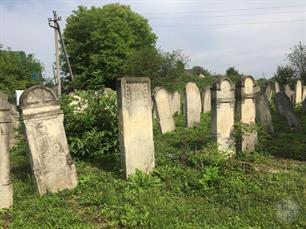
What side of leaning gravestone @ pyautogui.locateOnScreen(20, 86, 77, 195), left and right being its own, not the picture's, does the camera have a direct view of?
front

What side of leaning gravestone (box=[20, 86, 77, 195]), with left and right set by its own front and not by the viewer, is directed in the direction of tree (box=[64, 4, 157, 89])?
back

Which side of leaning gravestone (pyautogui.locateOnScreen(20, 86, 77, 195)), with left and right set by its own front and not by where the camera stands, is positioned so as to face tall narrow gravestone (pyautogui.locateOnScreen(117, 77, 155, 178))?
left

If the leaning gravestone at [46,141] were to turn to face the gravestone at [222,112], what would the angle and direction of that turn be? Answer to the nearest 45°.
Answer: approximately 90° to its left

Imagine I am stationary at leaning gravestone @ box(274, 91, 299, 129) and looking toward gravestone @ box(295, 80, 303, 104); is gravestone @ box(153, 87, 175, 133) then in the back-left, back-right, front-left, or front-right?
back-left

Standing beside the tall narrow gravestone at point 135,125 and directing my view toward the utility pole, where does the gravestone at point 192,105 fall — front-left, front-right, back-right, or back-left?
front-right

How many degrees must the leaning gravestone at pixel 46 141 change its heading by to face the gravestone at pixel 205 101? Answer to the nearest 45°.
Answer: approximately 135° to its left

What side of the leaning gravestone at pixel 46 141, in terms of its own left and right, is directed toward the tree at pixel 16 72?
back

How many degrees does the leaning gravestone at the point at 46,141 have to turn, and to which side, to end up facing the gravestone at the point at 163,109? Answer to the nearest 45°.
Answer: approximately 135° to its left

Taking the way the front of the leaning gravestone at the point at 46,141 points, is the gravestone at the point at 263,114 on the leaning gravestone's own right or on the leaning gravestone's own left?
on the leaning gravestone's own left
